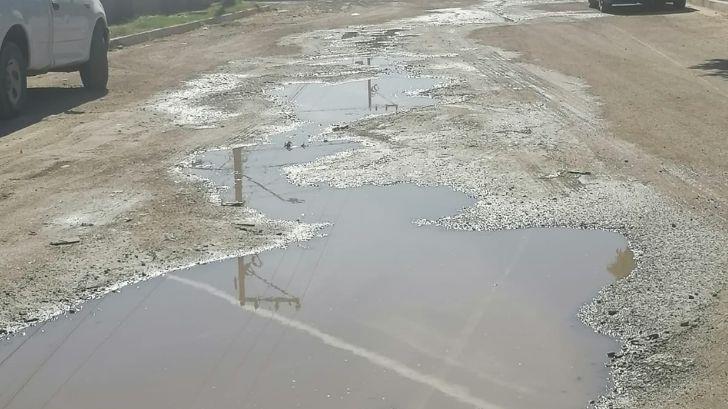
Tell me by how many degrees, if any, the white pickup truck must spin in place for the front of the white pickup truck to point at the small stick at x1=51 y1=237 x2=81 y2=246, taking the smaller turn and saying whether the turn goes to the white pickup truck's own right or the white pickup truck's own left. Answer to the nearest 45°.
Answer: approximately 135° to the white pickup truck's own right

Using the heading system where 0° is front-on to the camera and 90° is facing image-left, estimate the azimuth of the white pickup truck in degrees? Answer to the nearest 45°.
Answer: approximately 225°

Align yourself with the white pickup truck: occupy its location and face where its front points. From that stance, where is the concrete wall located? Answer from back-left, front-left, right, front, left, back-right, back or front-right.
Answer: front-left

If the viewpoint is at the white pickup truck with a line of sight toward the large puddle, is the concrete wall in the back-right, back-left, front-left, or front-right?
back-left

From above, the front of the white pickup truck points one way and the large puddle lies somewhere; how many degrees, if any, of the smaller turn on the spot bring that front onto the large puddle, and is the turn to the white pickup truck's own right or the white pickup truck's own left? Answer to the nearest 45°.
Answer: approximately 135° to the white pickup truck's own right

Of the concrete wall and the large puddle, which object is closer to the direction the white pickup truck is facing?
the concrete wall
